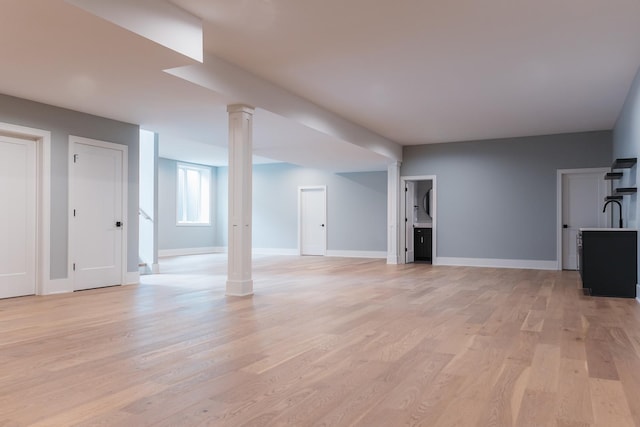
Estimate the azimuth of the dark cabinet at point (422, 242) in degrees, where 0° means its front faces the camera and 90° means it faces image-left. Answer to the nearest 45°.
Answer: approximately 0°

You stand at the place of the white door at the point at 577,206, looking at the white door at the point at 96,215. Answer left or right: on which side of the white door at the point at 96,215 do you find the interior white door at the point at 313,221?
right

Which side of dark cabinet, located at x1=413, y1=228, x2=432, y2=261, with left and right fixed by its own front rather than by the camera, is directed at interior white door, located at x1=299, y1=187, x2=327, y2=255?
right
